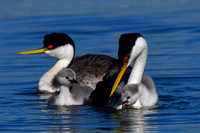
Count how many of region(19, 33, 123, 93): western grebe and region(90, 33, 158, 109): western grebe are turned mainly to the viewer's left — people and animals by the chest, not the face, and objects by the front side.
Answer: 1

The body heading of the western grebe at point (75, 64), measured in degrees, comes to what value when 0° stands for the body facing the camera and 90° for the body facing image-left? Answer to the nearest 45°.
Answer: approximately 90°

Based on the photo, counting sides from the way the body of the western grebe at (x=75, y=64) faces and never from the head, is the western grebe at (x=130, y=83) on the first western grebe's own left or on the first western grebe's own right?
on the first western grebe's own left
